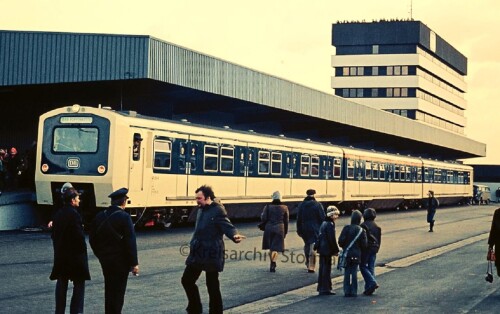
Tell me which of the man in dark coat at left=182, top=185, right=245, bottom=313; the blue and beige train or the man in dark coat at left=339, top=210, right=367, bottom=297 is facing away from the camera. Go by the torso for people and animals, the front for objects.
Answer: the man in dark coat at left=339, top=210, right=367, bottom=297

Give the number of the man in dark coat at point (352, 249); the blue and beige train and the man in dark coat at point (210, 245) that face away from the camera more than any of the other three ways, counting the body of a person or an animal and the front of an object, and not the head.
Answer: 1

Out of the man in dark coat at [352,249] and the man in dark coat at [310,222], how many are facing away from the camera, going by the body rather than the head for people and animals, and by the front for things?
2

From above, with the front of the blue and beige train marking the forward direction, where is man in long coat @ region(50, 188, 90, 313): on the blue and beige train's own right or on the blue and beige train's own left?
on the blue and beige train's own left

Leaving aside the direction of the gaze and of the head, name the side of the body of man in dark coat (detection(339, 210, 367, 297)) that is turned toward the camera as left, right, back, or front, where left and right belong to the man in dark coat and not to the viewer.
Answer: back

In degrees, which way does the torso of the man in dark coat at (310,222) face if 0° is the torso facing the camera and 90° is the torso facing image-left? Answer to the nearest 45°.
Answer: approximately 180°

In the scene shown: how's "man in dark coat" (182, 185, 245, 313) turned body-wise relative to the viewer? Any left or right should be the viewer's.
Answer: facing the viewer and to the left of the viewer

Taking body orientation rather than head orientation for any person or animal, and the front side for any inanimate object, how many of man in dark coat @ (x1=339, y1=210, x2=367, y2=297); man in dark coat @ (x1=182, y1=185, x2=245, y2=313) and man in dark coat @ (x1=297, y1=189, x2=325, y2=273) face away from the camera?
2

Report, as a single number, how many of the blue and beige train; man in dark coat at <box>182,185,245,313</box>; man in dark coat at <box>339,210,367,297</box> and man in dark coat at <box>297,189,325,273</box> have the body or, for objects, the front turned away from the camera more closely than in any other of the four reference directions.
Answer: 2

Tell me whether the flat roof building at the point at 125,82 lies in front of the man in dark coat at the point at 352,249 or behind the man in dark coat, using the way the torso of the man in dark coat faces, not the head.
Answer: in front

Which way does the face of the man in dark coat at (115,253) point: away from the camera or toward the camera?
away from the camera

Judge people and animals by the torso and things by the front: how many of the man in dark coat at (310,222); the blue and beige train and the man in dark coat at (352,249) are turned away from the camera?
2
